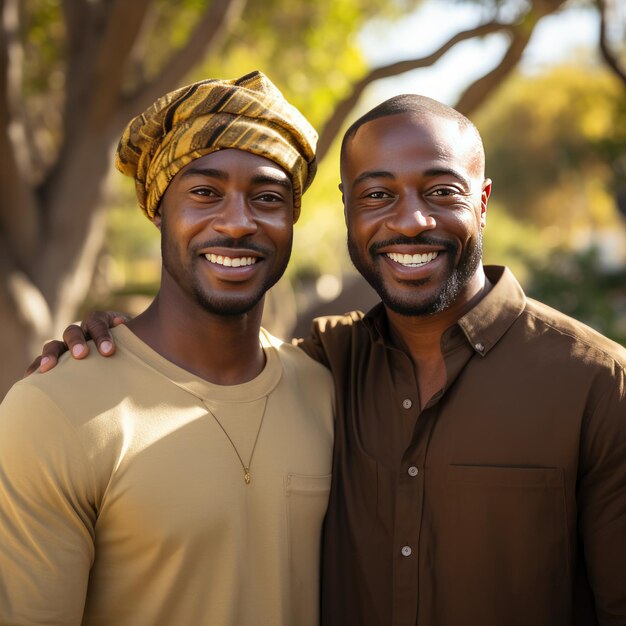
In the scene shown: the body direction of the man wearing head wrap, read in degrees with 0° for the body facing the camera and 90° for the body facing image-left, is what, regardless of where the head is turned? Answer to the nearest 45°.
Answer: approximately 315°

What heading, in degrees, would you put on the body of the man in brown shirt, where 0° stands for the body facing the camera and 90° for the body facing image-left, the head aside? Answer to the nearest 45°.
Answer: approximately 45°

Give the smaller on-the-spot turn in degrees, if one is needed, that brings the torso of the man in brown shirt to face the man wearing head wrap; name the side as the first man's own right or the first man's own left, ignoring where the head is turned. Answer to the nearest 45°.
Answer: approximately 45° to the first man's own right

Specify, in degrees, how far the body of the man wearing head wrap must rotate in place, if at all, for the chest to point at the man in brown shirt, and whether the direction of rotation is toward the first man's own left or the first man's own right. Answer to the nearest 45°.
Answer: approximately 45° to the first man's own left
